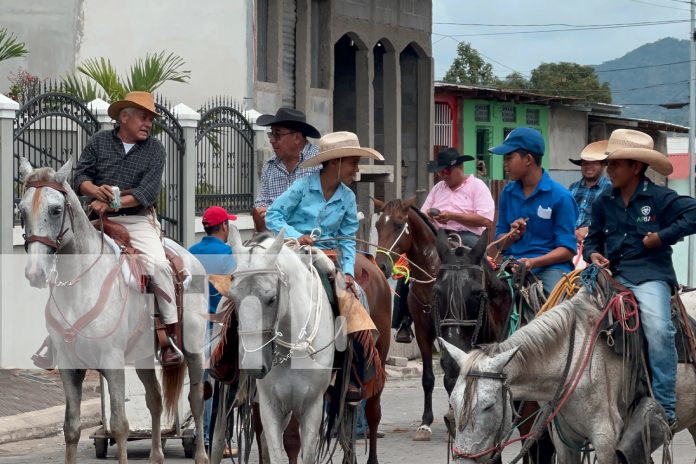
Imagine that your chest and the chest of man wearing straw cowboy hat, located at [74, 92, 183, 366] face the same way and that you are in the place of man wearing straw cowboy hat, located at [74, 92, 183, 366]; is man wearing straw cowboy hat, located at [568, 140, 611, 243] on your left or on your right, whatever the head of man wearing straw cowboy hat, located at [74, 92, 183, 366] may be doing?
on your left

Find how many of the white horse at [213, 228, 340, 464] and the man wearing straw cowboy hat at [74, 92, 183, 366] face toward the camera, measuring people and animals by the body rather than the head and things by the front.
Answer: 2

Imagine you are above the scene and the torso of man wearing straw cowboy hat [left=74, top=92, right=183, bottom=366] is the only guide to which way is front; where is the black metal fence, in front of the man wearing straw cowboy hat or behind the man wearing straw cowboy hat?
behind

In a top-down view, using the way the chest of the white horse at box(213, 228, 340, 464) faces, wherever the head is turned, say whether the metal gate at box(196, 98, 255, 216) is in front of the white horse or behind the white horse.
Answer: behind

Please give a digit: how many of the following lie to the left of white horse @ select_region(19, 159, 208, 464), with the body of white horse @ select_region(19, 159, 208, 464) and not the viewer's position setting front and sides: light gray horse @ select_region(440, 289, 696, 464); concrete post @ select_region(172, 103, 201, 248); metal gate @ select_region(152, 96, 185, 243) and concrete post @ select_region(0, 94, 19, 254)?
1

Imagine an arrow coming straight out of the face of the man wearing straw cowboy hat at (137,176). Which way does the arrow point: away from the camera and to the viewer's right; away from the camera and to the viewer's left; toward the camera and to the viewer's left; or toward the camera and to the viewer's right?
toward the camera and to the viewer's right

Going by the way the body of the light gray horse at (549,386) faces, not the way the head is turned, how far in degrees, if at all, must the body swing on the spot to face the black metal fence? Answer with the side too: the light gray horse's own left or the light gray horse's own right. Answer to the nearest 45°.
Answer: approximately 90° to the light gray horse's own right

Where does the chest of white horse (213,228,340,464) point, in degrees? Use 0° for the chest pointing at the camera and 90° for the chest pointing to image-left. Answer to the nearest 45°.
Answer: approximately 0°

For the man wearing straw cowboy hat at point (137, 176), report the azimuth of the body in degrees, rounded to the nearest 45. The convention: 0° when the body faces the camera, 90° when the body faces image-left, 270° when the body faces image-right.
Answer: approximately 0°

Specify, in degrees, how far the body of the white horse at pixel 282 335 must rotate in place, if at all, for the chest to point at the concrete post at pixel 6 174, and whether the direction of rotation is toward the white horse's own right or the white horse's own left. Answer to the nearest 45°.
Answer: approximately 135° to the white horse's own right

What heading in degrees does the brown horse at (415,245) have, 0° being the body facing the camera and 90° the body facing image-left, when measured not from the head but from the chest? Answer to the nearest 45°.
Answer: approximately 45°
